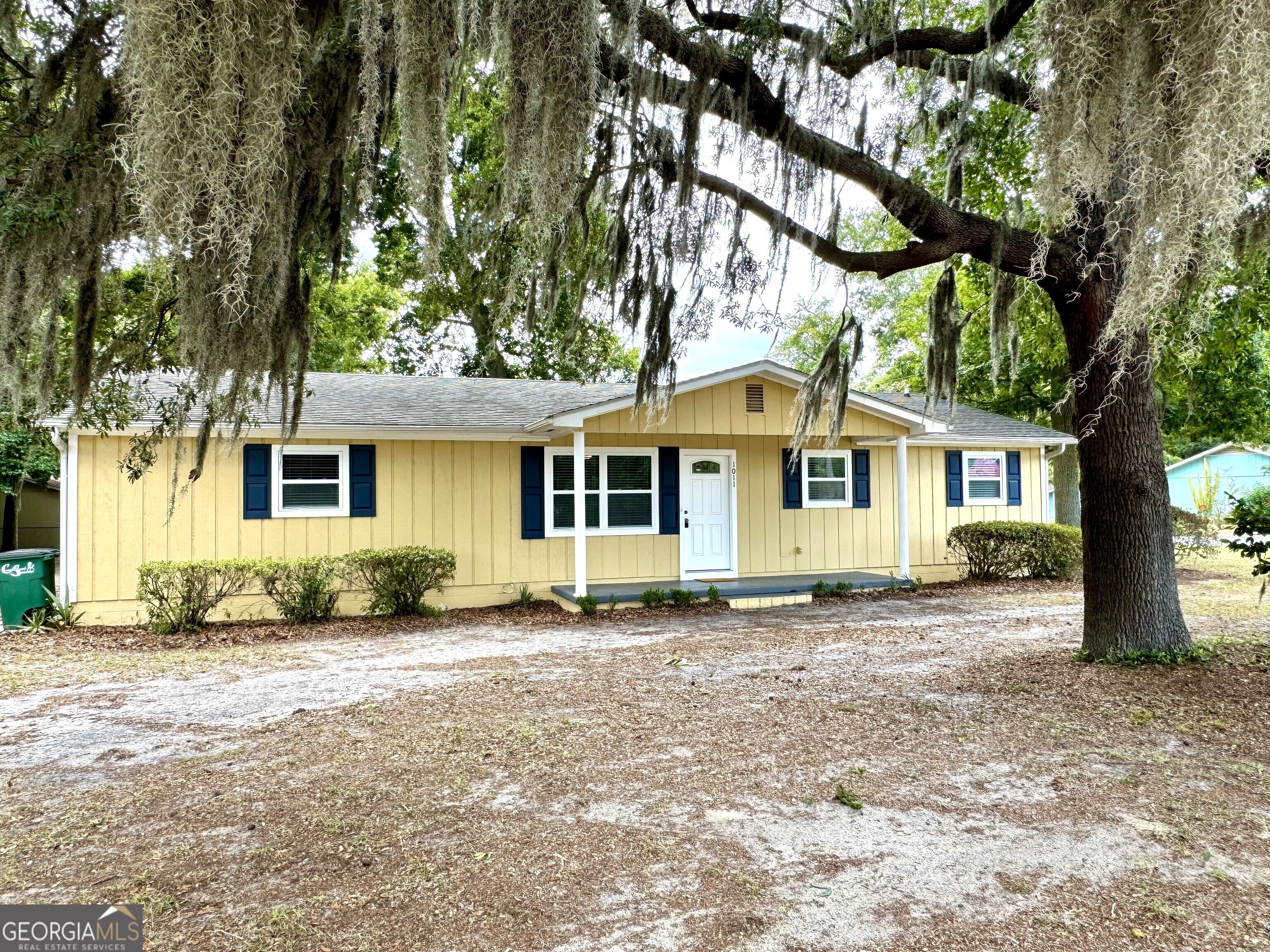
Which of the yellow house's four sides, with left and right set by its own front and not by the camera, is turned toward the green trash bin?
right

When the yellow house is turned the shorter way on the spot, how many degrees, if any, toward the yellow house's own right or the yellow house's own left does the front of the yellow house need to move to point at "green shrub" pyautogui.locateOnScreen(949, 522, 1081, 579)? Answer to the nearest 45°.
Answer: approximately 90° to the yellow house's own left

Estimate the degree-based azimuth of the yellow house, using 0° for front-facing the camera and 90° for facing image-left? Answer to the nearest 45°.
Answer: approximately 0°

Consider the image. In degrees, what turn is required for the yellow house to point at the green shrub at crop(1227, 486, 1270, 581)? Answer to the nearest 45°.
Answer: approximately 45° to its left
